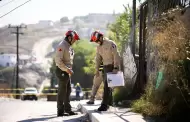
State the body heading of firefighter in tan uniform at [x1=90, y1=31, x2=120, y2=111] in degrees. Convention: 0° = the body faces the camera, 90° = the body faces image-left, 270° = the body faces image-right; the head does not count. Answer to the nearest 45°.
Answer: approximately 45°

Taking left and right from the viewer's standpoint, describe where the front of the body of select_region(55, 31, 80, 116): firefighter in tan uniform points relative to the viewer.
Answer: facing to the right of the viewer

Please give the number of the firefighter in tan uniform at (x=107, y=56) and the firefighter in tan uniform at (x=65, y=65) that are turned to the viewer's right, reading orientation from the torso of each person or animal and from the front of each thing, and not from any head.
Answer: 1

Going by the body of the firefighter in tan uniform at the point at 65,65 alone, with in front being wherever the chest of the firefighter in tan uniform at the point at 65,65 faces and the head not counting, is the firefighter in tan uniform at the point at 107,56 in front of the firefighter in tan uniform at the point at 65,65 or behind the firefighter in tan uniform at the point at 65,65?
in front

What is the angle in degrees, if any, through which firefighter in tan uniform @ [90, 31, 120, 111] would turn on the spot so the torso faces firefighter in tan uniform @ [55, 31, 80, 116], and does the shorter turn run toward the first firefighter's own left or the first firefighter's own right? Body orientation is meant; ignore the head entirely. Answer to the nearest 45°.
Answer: approximately 45° to the first firefighter's own right
